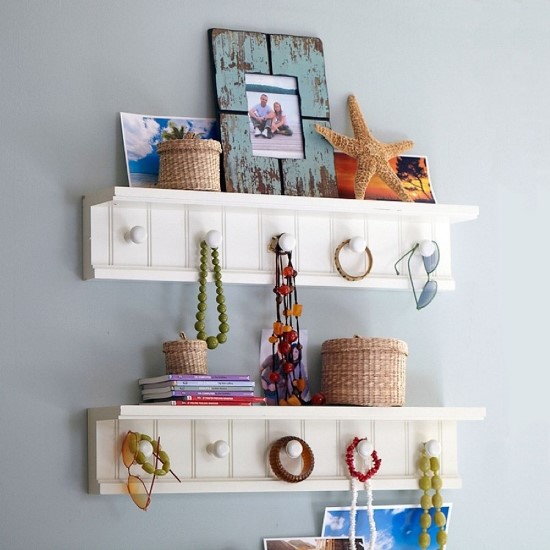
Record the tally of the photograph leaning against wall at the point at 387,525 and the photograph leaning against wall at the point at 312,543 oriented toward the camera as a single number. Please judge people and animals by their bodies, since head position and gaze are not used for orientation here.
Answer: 2

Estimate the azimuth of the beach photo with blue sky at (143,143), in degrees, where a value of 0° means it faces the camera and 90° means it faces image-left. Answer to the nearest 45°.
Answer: approximately 0°

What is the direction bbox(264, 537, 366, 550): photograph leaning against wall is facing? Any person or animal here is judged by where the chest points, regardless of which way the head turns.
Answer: toward the camera
